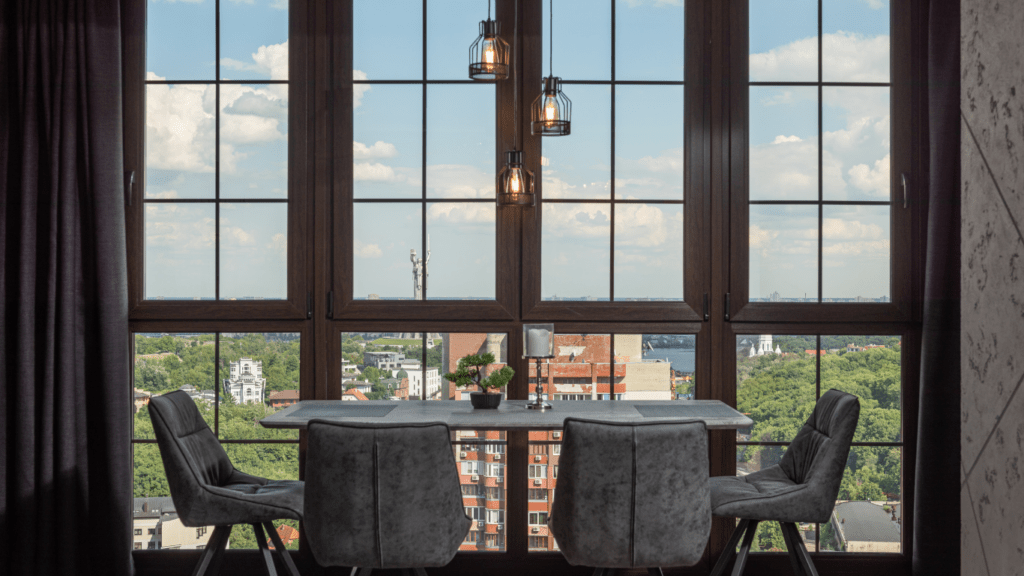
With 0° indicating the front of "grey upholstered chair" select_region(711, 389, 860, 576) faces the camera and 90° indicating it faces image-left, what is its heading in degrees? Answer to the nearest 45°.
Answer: approximately 90°

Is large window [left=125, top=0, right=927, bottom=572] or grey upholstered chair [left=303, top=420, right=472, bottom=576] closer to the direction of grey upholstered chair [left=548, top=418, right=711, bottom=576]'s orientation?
the large window

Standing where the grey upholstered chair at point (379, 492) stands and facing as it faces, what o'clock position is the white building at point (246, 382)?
The white building is roughly at 11 o'clock from the grey upholstered chair.

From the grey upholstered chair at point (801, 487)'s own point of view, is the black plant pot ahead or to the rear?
ahead

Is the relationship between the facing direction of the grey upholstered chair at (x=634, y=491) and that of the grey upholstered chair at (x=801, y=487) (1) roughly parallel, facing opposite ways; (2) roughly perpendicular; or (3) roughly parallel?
roughly perpendicular

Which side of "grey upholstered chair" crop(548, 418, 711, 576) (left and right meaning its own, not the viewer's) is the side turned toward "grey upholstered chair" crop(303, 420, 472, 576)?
left

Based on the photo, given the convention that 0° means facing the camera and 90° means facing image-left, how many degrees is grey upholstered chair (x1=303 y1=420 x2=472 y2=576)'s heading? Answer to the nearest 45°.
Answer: approximately 180°

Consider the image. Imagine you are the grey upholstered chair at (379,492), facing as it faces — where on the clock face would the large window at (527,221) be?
The large window is roughly at 1 o'clock from the grey upholstered chair.

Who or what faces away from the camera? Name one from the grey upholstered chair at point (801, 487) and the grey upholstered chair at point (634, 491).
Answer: the grey upholstered chair at point (634, 491)

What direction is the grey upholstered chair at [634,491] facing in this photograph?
away from the camera

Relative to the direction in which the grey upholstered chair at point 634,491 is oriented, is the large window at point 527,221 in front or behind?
in front

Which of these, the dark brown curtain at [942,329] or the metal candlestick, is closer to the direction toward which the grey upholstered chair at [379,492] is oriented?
the metal candlestick

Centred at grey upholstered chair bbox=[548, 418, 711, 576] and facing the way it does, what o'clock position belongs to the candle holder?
The candle holder is roughly at 11 o'clock from the grey upholstered chair.

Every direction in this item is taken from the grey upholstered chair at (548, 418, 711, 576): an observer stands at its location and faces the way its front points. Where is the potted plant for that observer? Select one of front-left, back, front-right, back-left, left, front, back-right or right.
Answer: front-left
